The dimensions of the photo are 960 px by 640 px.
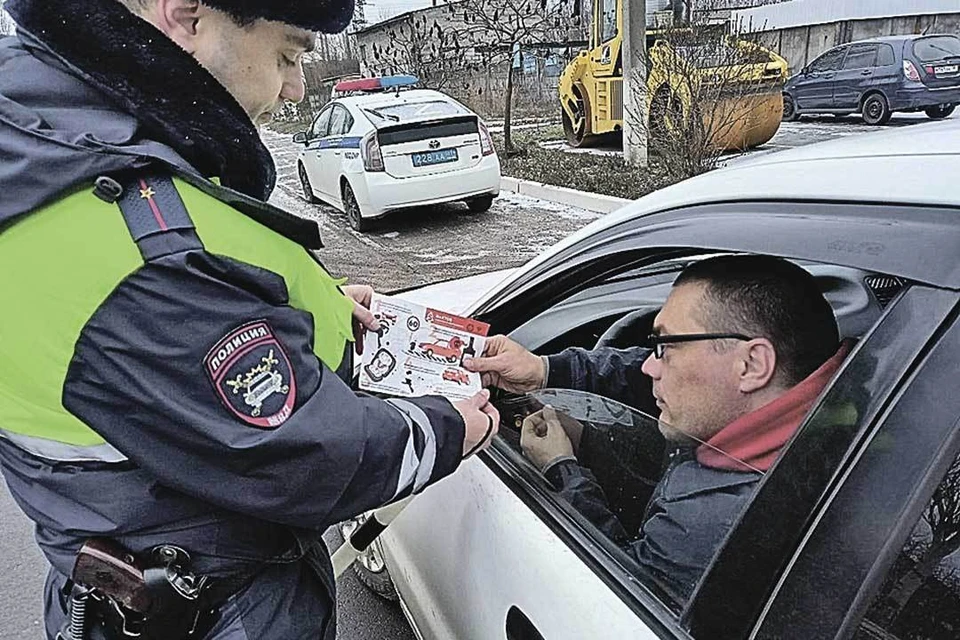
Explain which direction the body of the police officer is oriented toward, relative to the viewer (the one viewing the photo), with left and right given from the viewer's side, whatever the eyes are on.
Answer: facing to the right of the viewer

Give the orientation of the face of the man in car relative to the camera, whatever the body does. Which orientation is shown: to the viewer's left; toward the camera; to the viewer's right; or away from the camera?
to the viewer's left

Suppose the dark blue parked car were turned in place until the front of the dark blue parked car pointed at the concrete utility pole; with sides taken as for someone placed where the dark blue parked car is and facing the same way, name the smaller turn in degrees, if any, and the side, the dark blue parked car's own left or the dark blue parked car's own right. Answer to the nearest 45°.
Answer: approximately 90° to the dark blue parked car's own left

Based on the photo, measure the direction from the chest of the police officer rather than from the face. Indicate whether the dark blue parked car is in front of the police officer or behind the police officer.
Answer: in front

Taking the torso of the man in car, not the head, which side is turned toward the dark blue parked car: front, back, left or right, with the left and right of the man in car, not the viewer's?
right

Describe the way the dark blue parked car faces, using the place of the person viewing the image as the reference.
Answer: facing away from the viewer and to the left of the viewer

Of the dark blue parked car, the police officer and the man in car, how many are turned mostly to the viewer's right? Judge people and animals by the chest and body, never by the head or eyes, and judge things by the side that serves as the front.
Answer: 1

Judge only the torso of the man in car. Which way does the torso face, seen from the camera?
to the viewer's left

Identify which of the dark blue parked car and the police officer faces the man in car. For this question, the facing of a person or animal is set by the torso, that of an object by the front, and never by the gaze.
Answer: the police officer

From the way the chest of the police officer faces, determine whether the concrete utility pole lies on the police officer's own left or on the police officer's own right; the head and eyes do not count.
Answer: on the police officer's own left

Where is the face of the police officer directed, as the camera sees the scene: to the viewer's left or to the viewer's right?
to the viewer's right
